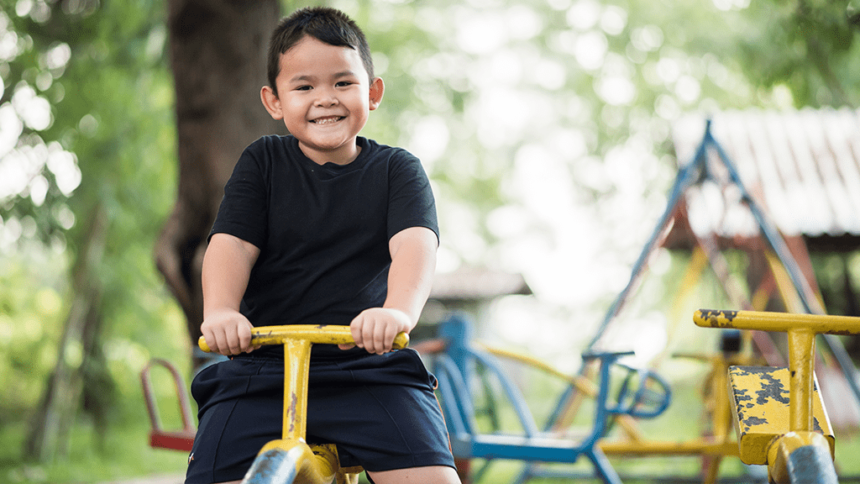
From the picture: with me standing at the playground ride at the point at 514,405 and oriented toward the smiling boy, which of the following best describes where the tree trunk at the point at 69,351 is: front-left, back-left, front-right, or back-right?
back-right

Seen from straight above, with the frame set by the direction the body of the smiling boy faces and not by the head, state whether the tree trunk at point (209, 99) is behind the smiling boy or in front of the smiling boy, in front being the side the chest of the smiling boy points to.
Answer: behind

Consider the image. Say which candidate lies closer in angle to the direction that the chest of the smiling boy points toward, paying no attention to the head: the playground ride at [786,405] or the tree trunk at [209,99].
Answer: the playground ride

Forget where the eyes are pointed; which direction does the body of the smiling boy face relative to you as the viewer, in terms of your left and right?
facing the viewer

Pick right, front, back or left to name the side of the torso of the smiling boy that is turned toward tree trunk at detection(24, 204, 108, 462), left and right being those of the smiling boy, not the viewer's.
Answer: back

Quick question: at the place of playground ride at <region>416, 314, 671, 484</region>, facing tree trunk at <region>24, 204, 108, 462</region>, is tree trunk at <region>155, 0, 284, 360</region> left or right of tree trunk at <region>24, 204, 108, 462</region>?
left

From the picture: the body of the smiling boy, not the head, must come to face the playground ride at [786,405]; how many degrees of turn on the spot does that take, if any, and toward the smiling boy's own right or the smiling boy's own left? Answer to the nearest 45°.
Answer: approximately 45° to the smiling boy's own left

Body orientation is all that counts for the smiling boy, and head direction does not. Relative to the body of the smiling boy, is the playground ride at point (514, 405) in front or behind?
behind
